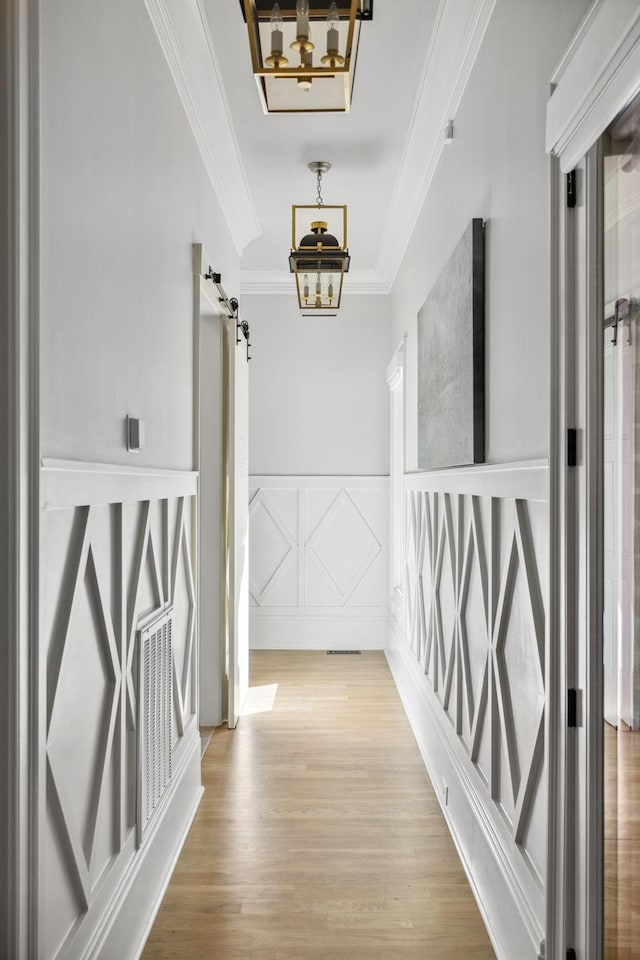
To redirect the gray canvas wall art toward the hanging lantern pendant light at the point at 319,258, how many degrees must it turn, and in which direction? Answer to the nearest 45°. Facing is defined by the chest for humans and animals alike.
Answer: approximately 45° to its right

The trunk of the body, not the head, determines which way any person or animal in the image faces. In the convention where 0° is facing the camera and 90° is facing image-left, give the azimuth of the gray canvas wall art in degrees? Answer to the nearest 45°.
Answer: approximately 90°

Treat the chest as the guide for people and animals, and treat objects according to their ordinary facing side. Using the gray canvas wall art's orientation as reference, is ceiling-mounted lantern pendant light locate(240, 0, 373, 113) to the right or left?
on its left

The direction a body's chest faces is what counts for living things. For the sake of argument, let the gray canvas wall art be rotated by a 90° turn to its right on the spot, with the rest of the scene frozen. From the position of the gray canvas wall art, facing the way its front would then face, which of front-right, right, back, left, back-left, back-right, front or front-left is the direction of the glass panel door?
back
